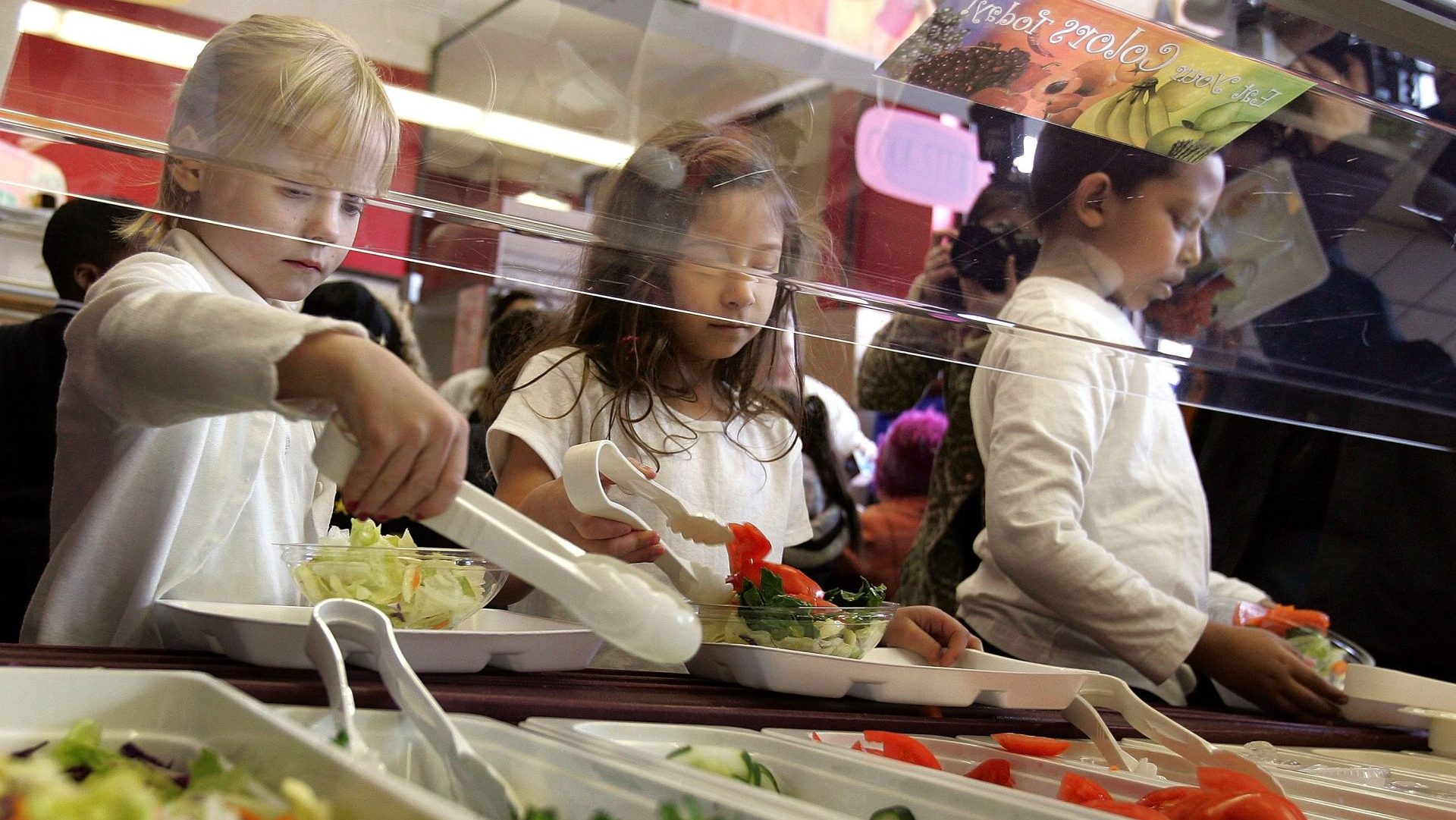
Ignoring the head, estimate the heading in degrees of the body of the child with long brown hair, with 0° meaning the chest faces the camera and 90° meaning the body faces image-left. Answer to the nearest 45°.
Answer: approximately 315°

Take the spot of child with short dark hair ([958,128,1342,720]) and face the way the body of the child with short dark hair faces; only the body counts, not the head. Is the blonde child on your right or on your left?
on your right

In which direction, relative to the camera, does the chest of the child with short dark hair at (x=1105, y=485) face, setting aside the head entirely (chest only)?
to the viewer's right

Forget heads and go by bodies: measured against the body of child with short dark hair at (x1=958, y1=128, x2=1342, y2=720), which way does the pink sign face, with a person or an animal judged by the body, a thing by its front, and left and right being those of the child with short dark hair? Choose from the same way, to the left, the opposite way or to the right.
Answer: to the right

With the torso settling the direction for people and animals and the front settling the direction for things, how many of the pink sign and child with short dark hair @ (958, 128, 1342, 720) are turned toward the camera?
1
